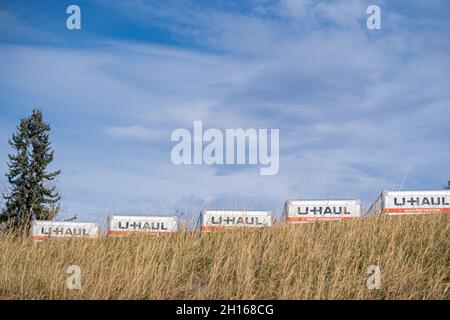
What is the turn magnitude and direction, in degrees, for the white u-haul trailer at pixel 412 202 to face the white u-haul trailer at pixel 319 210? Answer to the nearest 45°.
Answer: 0° — it already faces it

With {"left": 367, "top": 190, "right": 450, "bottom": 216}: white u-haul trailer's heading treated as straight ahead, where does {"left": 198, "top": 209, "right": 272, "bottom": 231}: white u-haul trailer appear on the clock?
{"left": 198, "top": 209, "right": 272, "bottom": 231}: white u-haul trailer is roughly at 11 o'clock from {"left": 367, "top": 190, "right": 450, "bottom": 216}: white u-haul trailer.

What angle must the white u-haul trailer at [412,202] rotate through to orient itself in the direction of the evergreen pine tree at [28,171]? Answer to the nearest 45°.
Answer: approximately 45° to its right

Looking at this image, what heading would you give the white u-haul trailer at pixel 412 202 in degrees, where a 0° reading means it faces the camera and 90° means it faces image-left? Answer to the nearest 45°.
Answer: approximately 90°

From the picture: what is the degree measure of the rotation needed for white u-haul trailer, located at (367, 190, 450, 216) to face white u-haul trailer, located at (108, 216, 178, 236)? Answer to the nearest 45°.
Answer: approximately 45° to its left

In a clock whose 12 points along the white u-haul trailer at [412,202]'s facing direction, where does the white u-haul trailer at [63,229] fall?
the white u-haul trailer at [63,229] is roughly at 11 o'clock from the white u-haul trailer at [412,202].
